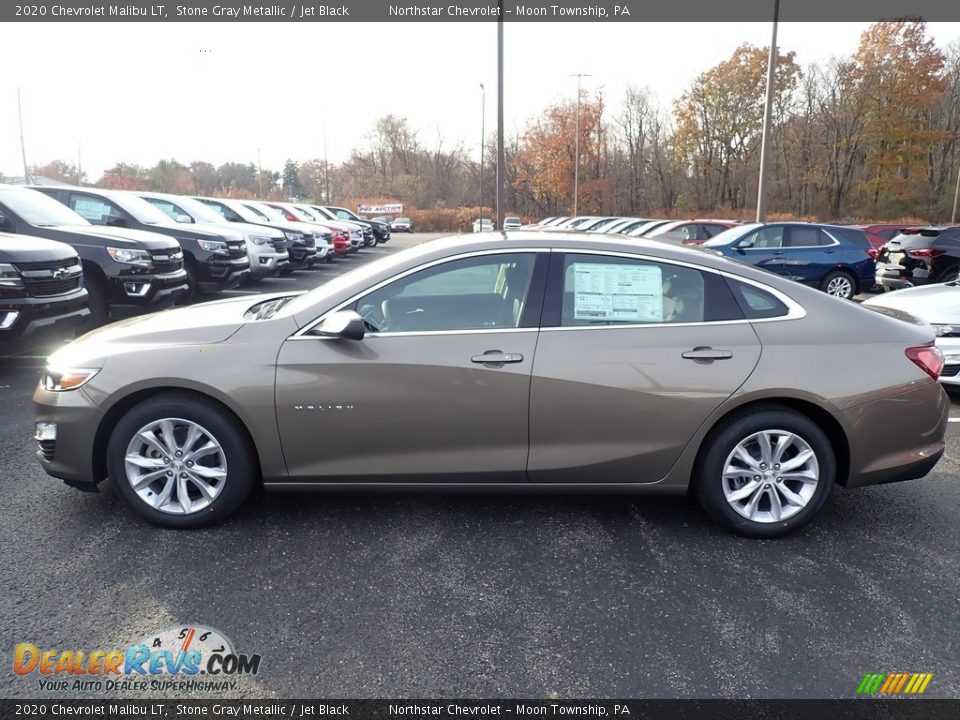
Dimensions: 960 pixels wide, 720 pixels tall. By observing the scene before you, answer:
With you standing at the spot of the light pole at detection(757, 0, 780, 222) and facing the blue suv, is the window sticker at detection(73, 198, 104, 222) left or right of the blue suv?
right

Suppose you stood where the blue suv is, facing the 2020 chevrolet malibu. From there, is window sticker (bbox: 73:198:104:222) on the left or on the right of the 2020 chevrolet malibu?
right

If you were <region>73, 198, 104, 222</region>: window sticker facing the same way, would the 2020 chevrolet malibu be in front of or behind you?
in front

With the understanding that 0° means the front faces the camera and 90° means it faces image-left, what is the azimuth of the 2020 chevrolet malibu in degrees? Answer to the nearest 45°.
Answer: approximately 90°

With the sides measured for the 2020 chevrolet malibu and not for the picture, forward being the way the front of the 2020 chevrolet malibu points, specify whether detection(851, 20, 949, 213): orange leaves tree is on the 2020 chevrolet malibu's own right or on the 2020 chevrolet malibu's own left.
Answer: on the 2020 chevrolet malibu's own right

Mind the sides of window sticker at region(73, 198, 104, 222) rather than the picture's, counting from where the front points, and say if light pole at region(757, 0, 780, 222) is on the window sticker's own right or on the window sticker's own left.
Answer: on the window sticker's own left

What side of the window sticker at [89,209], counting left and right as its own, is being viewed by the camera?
front

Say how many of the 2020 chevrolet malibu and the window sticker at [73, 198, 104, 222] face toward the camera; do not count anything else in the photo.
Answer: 1

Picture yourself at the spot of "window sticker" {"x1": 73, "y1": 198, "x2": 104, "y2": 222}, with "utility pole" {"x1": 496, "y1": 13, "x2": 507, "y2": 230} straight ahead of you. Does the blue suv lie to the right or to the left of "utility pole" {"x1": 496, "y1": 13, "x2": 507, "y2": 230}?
right

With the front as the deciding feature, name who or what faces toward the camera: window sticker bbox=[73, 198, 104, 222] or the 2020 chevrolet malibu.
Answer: the window sticker

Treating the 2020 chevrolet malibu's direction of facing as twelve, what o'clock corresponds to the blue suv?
The blue suv is roughly at 4 o'clock from the 2020 chevrolet malibu.

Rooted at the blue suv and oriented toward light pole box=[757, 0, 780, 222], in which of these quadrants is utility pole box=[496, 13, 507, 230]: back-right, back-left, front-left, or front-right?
front-left

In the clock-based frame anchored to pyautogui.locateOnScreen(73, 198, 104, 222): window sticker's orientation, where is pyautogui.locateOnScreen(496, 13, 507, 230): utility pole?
The utility pole is roughly at 8 o'clock from the window sticker.
